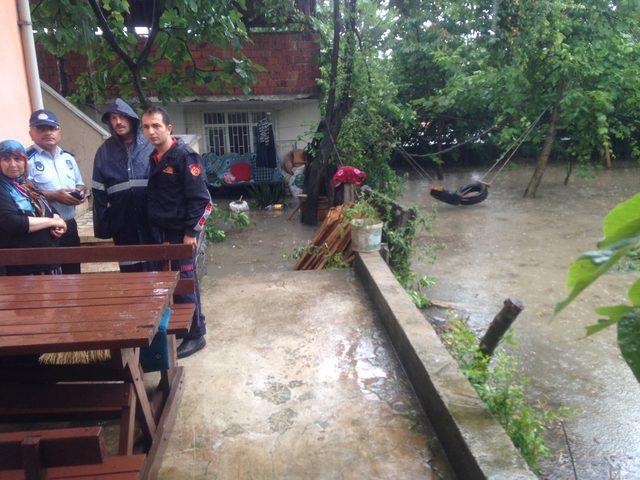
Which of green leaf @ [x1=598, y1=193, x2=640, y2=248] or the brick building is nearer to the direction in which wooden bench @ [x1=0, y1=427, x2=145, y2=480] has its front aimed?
the brick building

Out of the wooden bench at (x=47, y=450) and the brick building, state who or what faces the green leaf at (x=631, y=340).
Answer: the brick building

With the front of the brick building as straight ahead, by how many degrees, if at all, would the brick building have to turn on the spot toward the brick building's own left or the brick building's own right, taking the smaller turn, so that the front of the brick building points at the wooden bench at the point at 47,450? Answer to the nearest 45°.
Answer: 0° — it already faces it

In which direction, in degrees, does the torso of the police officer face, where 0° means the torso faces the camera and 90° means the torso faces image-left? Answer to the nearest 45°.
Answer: approximately 315°

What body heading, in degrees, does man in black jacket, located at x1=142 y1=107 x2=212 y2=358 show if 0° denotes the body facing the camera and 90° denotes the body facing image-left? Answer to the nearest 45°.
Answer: approximately 45°

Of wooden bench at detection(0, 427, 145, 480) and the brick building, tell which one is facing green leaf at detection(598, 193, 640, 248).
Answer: the brick building

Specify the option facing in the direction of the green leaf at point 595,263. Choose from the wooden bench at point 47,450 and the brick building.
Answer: the brick building

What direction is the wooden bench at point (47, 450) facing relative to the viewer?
away from the camera
